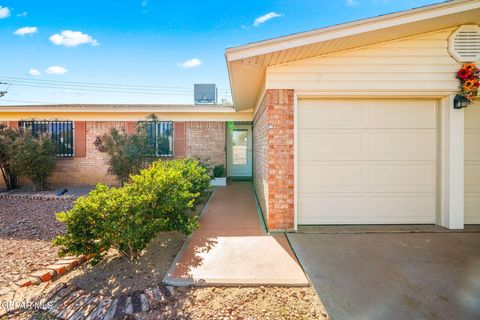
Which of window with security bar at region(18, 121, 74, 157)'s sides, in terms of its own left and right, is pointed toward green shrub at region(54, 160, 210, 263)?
front

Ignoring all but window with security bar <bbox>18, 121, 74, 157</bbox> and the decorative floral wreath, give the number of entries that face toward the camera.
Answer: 2

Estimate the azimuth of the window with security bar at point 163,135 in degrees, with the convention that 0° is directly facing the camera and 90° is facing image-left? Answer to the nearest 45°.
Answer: approximately 0°

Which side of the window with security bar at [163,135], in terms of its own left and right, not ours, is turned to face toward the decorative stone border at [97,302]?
front

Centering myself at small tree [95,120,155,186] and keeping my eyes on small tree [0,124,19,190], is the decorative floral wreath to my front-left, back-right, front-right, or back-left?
back-left

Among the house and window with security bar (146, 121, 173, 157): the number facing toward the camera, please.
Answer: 2
